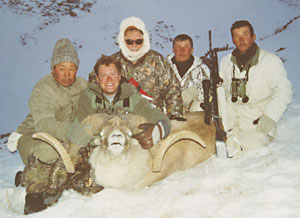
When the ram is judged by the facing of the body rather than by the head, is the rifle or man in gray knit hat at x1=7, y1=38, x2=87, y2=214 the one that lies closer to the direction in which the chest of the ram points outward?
the man in gray knit hat

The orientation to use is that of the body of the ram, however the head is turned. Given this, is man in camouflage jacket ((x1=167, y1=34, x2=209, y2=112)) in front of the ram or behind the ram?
behind

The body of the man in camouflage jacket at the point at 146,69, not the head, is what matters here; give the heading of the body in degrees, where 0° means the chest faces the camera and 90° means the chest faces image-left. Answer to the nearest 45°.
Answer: approximately 0°

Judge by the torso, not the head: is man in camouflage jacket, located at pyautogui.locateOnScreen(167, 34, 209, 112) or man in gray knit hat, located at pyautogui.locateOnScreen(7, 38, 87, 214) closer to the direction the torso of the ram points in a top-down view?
the man in gray knit hat

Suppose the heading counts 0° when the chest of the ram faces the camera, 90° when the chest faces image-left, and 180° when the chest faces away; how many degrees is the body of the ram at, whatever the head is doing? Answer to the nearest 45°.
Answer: approximately 45°

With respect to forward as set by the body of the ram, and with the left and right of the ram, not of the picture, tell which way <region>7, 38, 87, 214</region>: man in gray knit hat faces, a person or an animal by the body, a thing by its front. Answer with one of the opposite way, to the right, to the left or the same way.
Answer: to the left

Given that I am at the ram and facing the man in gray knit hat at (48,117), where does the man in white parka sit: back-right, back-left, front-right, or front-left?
back-right

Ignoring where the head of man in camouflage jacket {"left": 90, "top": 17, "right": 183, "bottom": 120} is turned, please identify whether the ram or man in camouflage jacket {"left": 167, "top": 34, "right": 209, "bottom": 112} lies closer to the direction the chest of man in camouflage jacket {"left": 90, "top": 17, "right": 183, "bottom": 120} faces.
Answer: the ram

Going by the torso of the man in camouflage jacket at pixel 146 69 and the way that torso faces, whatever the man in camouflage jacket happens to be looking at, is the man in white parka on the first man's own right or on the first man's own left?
on the first man's own left

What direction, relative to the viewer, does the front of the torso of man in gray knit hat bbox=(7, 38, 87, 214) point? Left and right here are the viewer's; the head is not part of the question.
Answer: facing the viewer and to the right of the viewer

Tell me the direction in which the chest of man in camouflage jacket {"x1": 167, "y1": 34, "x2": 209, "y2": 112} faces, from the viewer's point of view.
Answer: toward the camera

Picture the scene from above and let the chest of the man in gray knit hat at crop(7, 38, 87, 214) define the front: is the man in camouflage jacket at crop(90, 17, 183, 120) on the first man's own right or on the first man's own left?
on the first man's own left

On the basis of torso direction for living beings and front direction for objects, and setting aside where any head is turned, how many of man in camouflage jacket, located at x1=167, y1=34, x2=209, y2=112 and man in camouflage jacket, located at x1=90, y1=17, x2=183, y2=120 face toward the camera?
2
